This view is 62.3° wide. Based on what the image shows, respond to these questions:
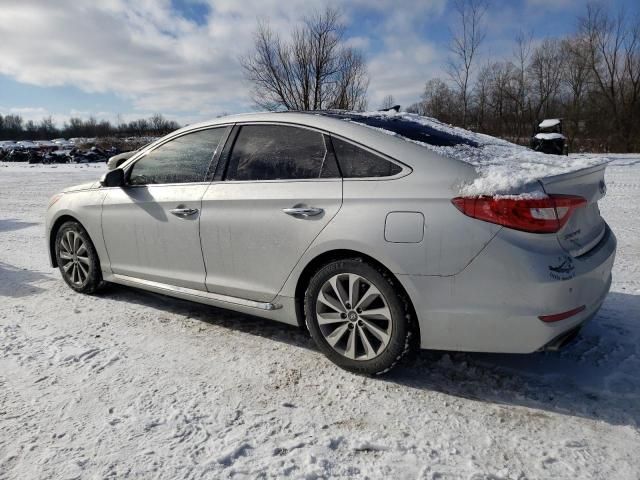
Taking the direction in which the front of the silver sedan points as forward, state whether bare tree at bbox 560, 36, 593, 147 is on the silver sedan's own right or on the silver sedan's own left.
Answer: on the silver sedan's own right

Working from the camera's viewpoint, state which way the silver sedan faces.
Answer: facing away from the viewer and to the left of the viewer
